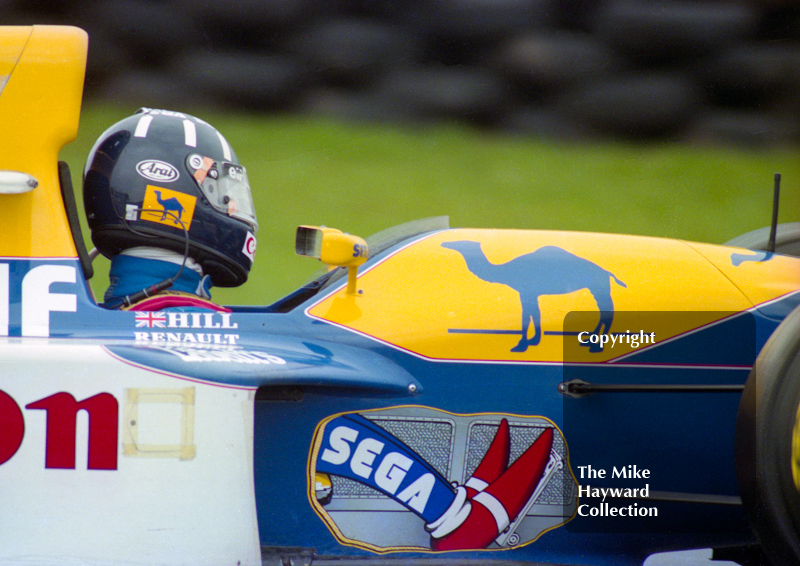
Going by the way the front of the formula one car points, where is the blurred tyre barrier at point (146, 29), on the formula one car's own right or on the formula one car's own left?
on the formula one car's own left

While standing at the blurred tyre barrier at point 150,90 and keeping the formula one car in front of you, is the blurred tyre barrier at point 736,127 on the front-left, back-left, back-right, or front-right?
front-left

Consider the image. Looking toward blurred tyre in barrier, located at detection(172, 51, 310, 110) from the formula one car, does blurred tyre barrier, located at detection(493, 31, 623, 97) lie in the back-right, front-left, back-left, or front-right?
front-right

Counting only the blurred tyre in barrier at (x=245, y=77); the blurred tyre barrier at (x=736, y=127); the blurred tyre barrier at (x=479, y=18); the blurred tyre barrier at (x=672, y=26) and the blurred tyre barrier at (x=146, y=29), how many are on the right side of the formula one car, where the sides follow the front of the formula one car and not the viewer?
0

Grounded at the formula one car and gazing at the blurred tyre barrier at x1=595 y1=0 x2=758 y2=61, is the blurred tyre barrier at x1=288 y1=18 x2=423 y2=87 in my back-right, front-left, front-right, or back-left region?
front-left

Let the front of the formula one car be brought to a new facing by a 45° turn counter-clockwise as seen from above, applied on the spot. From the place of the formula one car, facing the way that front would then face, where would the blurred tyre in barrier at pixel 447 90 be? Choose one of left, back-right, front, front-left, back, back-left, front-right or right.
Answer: front-left

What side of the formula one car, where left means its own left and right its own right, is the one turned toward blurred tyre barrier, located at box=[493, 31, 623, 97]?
left

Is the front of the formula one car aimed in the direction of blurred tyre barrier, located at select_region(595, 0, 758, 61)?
no

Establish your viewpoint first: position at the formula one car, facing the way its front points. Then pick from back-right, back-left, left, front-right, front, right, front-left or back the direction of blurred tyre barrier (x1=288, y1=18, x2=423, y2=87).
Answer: left

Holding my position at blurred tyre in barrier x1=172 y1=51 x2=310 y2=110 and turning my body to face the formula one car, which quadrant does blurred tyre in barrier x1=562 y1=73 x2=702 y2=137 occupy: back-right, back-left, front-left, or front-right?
front-left

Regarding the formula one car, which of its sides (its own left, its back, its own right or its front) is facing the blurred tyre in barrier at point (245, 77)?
left

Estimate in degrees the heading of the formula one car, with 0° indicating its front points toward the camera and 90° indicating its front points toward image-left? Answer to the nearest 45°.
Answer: approximately 270°

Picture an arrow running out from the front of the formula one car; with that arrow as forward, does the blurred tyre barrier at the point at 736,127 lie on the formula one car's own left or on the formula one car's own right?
on the formula one car's own left

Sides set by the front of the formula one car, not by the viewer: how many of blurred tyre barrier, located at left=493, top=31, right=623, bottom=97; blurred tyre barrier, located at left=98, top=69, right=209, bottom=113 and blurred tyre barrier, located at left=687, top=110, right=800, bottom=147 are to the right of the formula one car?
0
